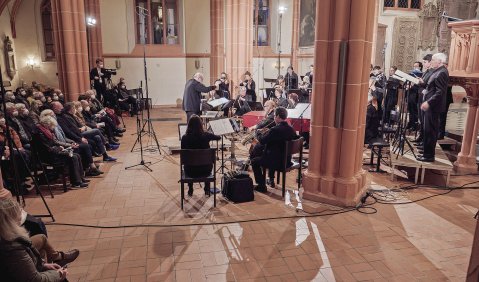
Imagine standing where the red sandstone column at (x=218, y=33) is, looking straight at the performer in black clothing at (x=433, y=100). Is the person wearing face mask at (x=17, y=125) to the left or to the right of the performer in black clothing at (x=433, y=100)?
right

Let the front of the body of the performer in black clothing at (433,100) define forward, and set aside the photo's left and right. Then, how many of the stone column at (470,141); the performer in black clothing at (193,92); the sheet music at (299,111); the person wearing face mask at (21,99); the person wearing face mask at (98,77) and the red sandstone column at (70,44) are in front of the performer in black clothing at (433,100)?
5

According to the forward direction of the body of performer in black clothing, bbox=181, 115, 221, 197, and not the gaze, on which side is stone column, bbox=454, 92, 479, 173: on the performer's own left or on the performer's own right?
on the performer's own right

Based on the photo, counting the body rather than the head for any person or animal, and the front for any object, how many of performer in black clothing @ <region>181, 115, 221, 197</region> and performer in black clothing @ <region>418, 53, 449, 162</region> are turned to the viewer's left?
1

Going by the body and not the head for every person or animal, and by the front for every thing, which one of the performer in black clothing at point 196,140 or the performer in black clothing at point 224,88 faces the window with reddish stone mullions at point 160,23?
the performer in black clothing at point 196,140

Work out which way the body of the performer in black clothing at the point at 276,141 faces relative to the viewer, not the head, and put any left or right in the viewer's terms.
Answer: facing away from the viewer and to the left of the viewer

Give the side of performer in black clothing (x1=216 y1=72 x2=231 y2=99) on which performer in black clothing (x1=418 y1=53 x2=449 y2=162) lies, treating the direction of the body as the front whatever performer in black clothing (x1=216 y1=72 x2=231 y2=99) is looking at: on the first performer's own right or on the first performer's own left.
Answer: on the first performer's own left

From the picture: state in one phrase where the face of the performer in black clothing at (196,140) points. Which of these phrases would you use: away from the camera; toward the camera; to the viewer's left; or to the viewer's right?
away from the camera

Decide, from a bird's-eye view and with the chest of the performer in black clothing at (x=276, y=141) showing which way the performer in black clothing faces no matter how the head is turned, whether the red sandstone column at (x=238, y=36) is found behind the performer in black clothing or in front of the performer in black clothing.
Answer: in front

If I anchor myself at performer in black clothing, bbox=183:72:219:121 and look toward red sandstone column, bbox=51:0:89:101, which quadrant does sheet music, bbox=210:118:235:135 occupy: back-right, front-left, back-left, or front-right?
back-left

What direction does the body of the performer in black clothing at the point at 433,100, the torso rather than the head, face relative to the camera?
to the viewer's left

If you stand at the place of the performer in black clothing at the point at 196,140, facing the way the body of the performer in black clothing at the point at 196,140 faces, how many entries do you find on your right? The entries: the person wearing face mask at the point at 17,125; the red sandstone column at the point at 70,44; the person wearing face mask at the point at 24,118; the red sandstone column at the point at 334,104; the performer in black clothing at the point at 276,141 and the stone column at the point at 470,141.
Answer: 3

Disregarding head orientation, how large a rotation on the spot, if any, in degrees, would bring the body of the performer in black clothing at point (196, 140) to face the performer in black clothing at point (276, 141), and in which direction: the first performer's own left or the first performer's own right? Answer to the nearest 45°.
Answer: approximately 90° to the first performer's own right

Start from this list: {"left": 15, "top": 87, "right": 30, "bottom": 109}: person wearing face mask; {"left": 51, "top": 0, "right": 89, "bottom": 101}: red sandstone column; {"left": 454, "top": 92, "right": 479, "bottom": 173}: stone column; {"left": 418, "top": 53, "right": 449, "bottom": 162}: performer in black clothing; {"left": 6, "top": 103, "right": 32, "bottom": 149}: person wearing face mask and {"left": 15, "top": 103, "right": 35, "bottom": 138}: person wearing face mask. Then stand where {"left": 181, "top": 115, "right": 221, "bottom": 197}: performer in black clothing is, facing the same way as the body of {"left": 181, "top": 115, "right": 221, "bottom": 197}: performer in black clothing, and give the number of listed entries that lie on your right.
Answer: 2

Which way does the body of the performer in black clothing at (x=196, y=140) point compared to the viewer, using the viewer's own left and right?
facing away from the viewer

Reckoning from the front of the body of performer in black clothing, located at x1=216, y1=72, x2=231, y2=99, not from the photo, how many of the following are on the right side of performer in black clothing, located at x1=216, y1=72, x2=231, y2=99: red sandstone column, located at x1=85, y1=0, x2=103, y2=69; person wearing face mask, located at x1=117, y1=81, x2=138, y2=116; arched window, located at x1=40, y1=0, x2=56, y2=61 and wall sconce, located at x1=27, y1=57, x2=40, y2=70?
4

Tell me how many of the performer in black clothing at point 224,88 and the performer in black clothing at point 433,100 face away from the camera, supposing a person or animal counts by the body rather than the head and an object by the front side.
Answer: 0
